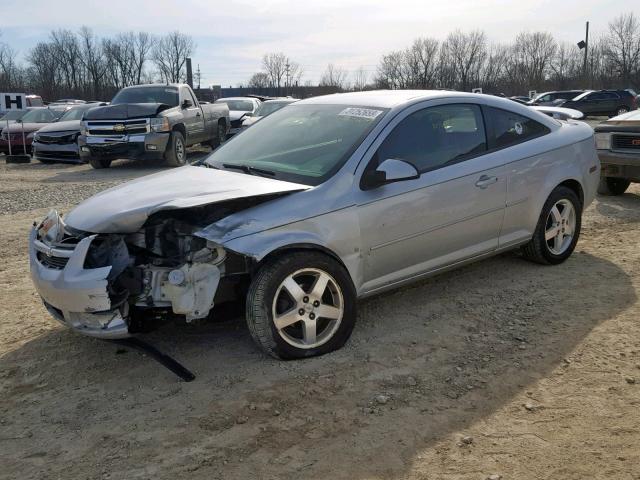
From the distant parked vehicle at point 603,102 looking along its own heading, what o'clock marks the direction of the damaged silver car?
The damaged silver car is roughly at 9 o'clock from the distant parked vehicle.

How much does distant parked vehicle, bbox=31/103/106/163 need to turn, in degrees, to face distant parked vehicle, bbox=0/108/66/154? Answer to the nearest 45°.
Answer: approximately 135° to its right

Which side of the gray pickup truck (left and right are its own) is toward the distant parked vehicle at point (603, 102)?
back

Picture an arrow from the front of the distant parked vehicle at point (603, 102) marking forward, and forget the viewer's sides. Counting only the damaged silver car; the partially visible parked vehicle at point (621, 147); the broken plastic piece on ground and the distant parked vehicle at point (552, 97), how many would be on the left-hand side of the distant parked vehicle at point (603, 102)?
3

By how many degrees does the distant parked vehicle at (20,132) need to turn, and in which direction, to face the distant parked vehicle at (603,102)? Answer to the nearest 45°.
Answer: approximately 135° to its left

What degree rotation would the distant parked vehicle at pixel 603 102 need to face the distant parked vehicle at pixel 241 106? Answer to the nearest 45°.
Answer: approximately 45° to its left

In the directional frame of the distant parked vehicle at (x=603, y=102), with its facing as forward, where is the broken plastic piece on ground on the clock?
The broken plastic piece on ground is roughly at 9 o'clock from the distant parked vehicle.

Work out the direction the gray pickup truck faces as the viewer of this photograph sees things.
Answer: facing the viewer and to the left of the viewer

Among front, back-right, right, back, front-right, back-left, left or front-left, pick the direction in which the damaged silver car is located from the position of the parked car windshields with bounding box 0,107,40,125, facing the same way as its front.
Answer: front-left

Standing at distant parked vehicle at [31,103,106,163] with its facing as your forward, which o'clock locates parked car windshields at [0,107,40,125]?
parked car windshields at [0,107,40,125] is roughly at 4 o'clock from distant parked vehicle at [31,103,106,163].

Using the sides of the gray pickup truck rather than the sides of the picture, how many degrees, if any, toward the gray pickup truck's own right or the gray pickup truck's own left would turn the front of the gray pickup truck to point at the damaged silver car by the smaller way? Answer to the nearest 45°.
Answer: approximately 45° to the gray pickup truck's own left

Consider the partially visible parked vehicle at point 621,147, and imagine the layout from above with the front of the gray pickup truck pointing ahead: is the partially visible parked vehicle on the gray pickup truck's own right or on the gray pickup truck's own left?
on the gray pickup truck's own left

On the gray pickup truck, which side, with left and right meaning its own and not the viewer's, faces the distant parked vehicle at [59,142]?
right

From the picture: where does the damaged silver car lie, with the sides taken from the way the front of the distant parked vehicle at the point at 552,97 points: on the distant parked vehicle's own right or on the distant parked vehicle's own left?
on the distant parked vehicle's own left

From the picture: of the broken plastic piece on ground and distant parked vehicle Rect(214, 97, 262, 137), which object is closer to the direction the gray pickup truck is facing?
the broken plastic piece on ground

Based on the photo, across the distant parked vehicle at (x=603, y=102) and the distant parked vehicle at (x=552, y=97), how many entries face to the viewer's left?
2

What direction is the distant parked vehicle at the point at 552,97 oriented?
to the viewer's left

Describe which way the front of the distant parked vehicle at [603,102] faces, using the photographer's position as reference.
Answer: facing to the left of the viewer
